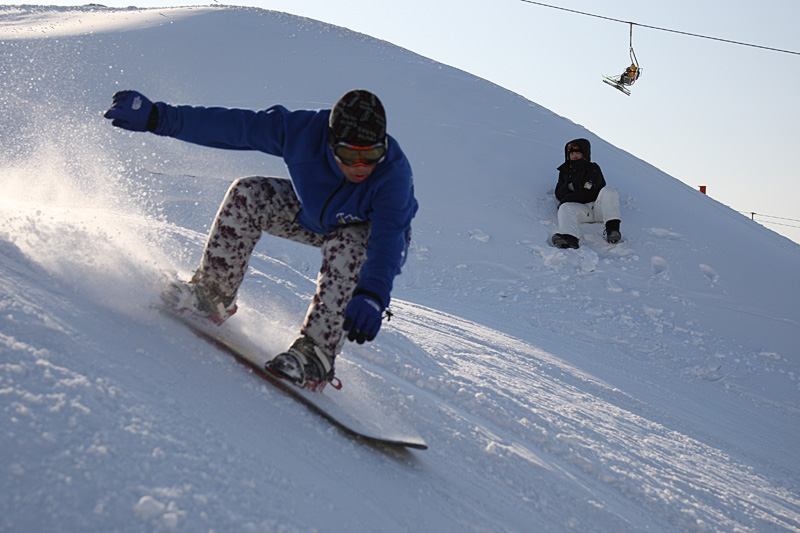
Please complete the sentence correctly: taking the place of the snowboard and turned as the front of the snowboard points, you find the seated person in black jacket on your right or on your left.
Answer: on your left

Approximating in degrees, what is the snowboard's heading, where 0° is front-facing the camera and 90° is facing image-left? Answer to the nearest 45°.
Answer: approximately 315°
